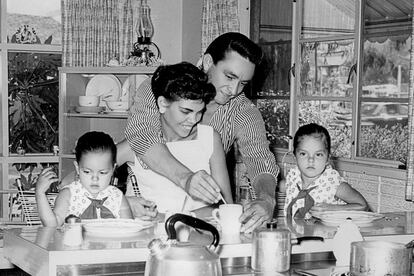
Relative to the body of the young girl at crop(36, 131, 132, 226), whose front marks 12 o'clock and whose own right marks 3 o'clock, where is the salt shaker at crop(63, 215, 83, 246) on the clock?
The salt shaker is roughly at 12 o'clock from the young girl.

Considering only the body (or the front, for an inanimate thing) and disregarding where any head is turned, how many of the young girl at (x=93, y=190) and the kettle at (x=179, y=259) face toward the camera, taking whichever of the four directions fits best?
1

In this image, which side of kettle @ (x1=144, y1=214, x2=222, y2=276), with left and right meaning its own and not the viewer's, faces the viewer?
left

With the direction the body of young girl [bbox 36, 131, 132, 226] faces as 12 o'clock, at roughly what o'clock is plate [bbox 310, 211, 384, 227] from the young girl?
The plate is roughly at 10 o'clock from the young girl.

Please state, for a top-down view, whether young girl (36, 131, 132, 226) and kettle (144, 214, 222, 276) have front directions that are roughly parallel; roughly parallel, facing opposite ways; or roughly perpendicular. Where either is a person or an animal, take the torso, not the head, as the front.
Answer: roughly perpendicular

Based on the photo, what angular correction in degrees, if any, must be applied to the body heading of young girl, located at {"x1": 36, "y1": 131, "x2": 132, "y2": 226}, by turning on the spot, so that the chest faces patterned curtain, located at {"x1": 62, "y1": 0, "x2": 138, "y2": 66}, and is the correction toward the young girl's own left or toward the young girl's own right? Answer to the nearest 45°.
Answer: approximately 180°

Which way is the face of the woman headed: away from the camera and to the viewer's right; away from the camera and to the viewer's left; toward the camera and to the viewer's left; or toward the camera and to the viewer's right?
toward the camera and to the viewer's right

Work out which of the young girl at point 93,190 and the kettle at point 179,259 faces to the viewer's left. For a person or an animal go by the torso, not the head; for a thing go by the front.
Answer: the kettle

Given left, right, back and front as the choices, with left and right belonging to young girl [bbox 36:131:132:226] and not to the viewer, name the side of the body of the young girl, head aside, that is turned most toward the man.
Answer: left

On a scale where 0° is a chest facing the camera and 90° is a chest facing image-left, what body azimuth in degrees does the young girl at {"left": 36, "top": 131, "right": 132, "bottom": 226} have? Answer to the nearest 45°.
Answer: approximately 0°
